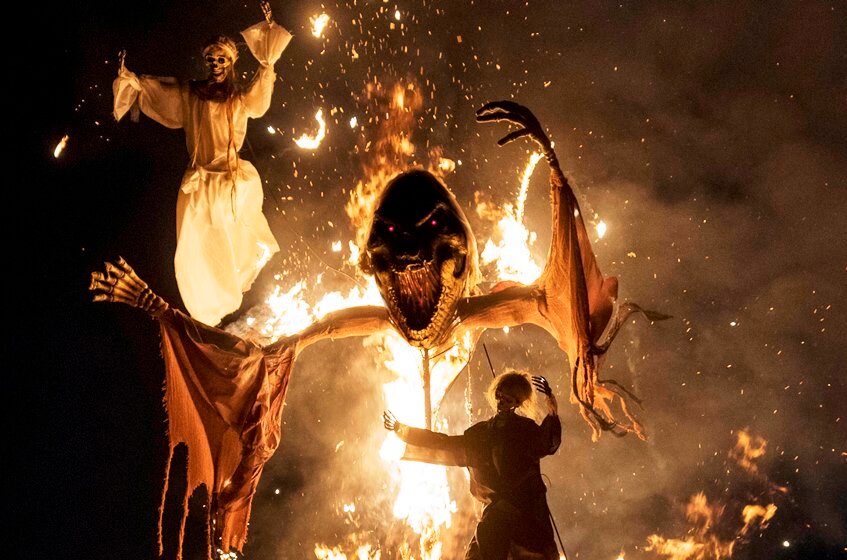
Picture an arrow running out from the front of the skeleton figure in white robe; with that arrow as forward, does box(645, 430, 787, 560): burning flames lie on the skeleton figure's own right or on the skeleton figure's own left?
on the skeleton figure's own left

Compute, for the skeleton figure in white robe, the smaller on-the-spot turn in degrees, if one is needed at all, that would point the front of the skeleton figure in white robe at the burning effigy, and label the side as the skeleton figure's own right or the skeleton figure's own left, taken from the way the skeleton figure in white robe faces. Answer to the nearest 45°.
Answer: approximately 90° to the skeleton figure's own left

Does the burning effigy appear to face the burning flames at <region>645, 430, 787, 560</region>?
no

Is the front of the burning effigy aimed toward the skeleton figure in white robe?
no

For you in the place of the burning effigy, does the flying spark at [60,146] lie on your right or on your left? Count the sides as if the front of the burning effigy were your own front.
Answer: on your right

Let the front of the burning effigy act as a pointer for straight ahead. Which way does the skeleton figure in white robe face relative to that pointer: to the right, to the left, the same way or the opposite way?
the same way

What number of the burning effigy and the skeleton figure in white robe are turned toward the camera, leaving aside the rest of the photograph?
2

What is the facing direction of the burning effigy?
toward the camera

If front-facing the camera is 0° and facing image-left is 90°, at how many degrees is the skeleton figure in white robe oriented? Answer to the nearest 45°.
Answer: approximately 0°

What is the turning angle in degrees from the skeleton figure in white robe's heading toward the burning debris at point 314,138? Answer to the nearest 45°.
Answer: approximately 135° to its left

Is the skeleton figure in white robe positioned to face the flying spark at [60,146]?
no
